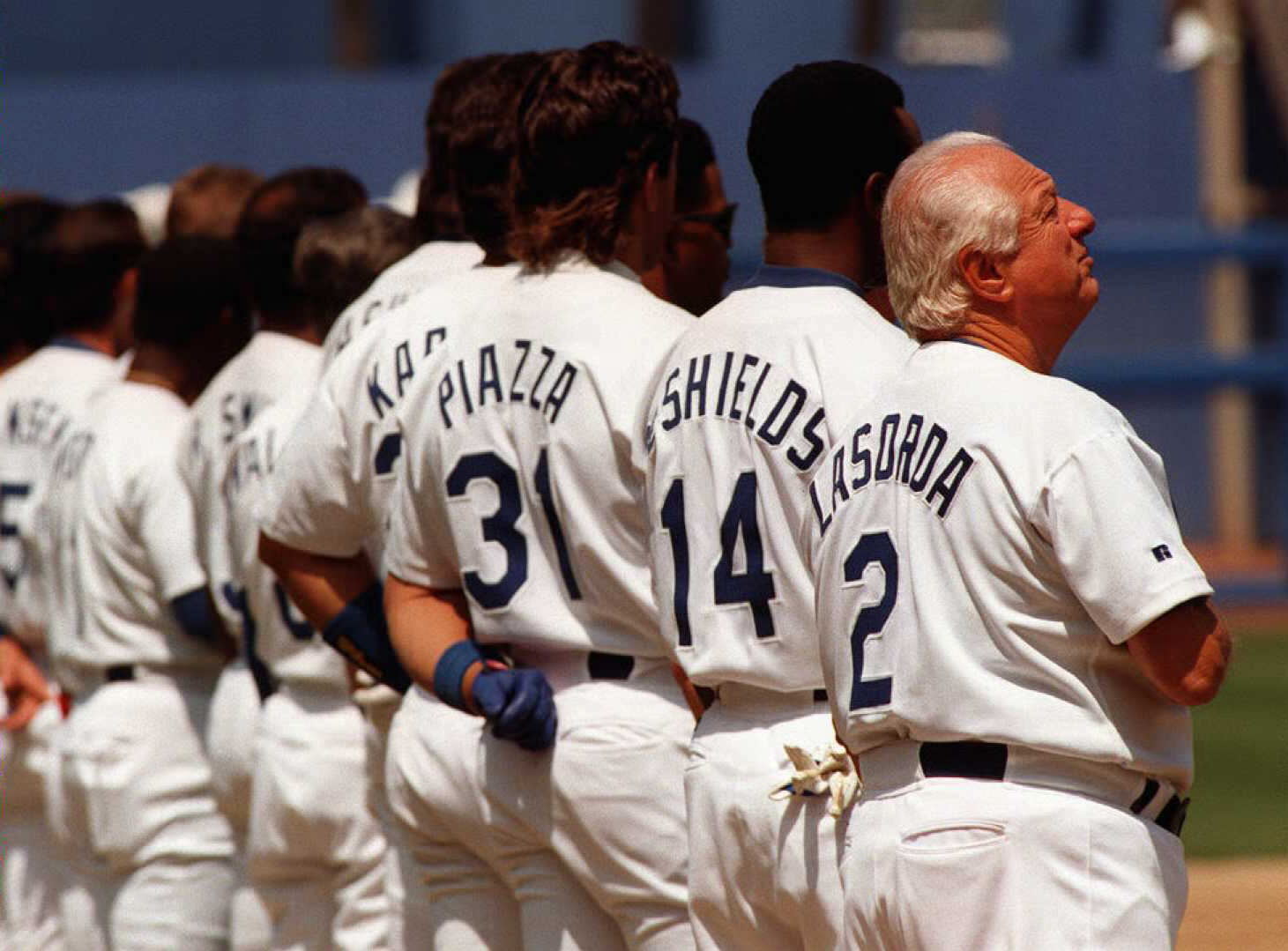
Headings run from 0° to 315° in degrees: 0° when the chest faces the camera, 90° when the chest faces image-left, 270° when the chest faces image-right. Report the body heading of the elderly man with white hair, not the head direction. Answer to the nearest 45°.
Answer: approximately 225°

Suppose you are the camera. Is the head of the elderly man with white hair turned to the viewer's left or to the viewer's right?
to the viewer's right
